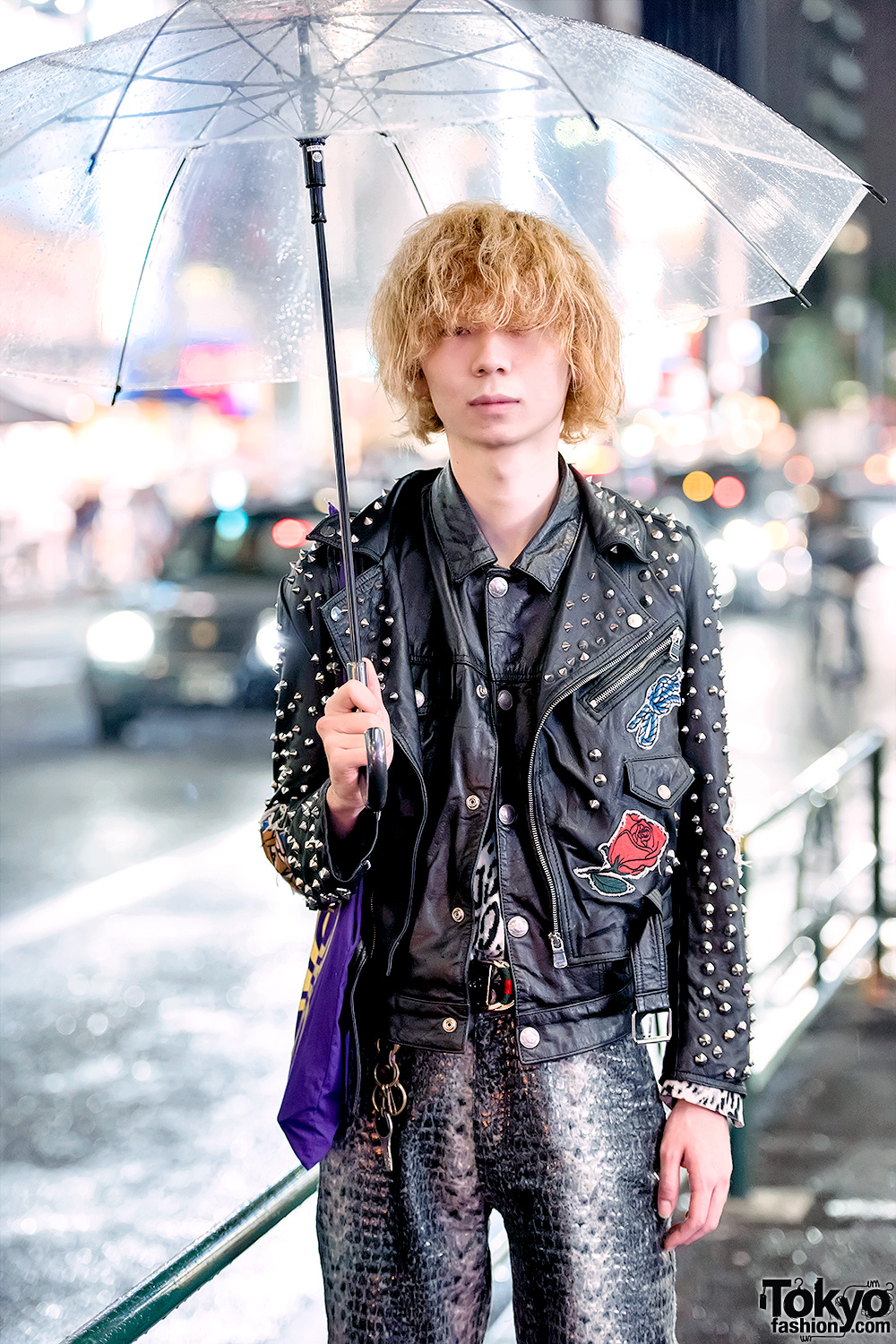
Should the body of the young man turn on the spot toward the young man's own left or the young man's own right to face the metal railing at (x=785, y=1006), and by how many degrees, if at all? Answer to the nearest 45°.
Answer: approximately 180°

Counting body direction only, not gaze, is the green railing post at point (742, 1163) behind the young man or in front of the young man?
behind

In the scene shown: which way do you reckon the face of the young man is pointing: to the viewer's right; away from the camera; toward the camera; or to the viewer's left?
toward the camera

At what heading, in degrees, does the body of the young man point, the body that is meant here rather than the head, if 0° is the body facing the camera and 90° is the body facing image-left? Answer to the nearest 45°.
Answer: approximately 0°

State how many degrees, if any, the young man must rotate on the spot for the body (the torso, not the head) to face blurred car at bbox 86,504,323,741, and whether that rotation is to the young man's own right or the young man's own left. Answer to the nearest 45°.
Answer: approximately 180°
